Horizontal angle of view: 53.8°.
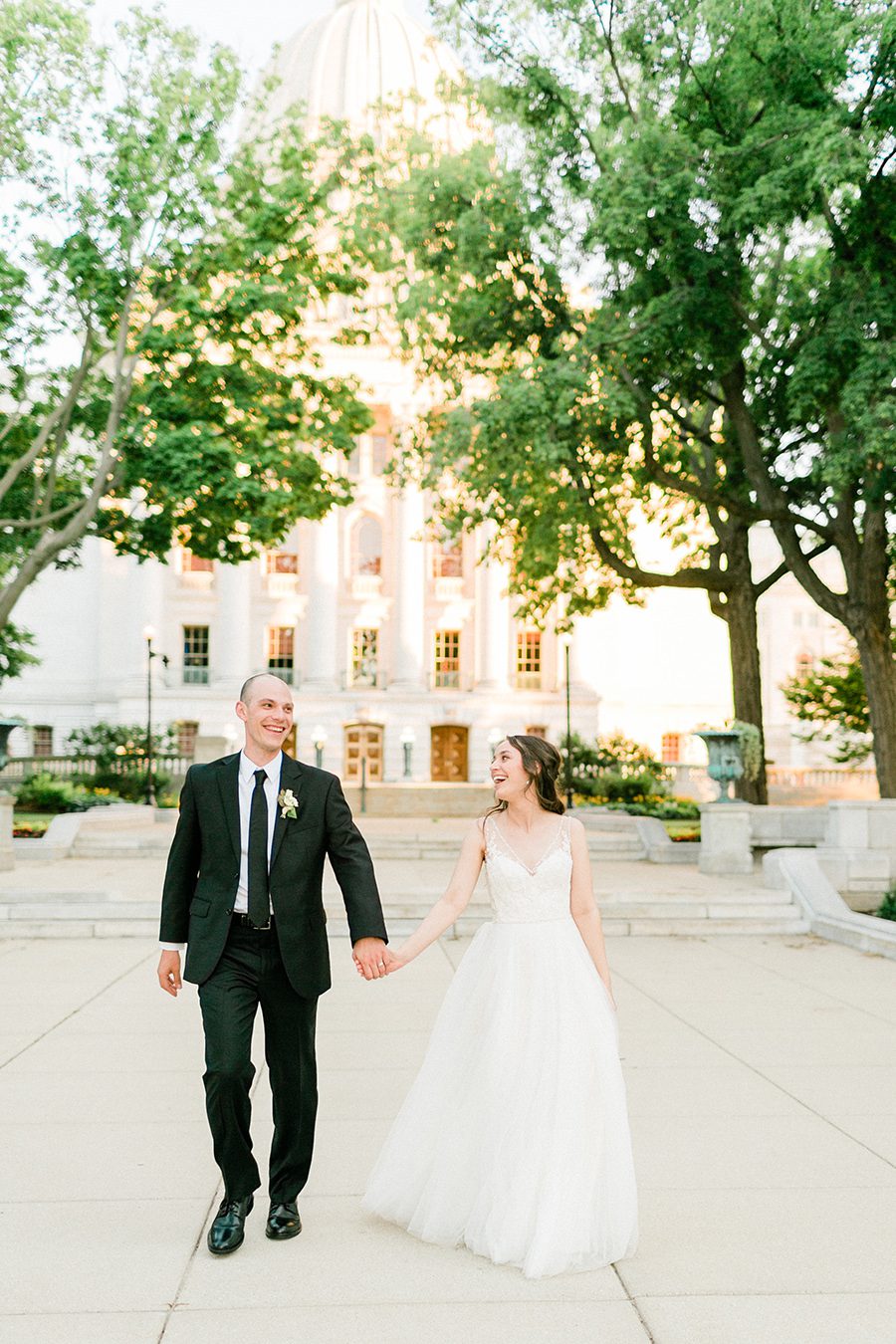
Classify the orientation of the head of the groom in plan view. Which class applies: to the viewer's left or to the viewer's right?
to the viewer's right

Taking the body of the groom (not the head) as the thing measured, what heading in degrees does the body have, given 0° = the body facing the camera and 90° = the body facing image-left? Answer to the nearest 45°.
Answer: approximately 0°

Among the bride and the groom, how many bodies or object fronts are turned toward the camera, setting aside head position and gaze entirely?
2

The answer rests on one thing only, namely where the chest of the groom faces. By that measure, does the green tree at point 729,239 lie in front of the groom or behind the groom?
behind

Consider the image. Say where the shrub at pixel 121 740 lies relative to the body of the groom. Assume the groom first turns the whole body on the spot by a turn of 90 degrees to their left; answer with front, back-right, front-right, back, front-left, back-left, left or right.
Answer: left

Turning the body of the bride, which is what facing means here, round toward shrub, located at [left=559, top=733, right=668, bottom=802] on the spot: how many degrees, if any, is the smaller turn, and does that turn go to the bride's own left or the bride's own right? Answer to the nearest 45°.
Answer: approximately 180°

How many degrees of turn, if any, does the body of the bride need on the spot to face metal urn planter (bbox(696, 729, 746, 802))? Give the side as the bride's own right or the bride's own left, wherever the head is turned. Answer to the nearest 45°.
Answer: approximately 180°
